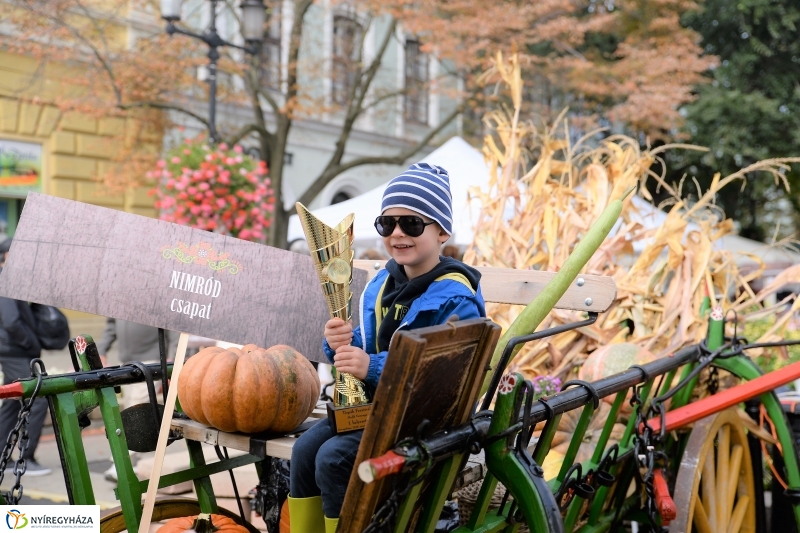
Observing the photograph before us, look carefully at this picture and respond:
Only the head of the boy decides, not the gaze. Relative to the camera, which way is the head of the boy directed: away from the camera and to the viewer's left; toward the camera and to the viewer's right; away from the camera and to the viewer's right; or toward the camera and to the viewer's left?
toward the camera and to the viewer's left

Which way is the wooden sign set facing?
toward the camera

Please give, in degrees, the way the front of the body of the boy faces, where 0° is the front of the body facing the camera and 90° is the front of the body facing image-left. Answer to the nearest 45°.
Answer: approximately 45°

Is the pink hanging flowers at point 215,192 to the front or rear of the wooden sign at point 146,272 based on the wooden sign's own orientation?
to the rear
